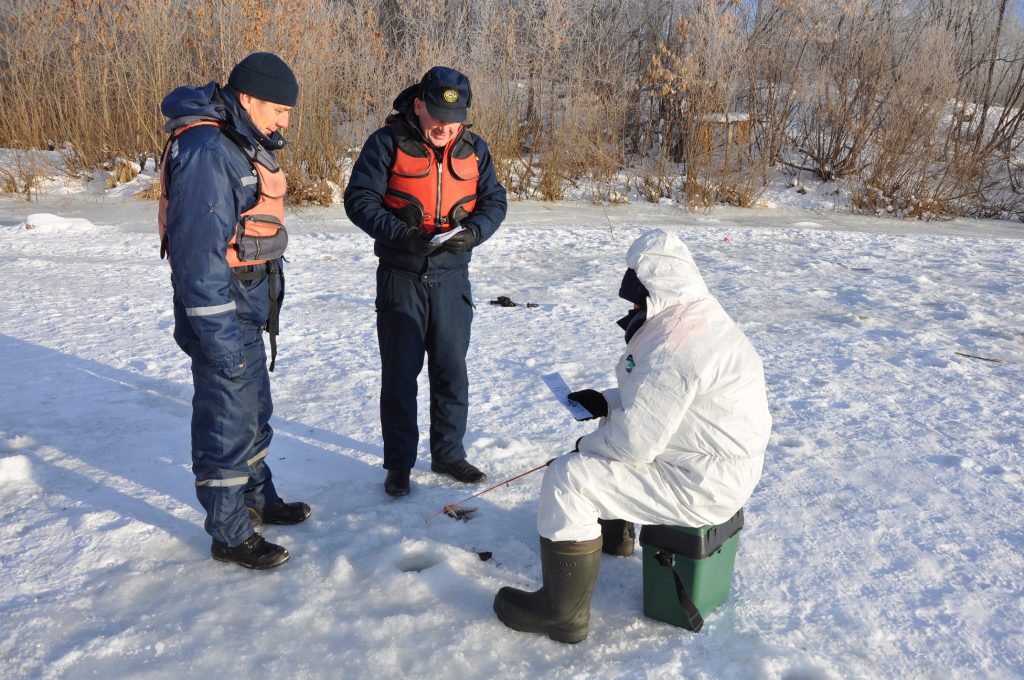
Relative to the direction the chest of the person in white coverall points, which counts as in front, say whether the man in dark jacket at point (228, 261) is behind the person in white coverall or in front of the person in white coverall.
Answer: in front

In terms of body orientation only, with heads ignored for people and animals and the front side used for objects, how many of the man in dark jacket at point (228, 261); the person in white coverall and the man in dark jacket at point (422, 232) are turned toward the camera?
1

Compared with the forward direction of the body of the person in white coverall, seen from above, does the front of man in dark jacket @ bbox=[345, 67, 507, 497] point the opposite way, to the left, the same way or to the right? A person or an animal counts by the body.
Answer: to the left

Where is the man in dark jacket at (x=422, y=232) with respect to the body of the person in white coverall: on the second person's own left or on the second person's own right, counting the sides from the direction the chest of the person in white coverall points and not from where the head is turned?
on the second person's own right

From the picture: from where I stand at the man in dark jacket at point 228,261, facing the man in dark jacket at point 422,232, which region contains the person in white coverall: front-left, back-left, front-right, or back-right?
front-right

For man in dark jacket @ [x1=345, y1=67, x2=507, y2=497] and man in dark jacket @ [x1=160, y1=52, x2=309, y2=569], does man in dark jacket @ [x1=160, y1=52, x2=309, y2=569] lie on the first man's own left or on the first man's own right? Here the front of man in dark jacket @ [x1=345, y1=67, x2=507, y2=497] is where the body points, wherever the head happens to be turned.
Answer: on the first man's own right

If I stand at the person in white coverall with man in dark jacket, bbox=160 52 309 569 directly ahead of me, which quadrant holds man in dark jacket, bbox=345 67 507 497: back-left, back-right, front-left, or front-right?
front-right

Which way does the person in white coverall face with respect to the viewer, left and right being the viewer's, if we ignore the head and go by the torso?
facing to the left of the viewer

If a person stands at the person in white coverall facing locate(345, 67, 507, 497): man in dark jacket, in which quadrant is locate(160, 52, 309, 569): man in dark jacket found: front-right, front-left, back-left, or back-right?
front-left

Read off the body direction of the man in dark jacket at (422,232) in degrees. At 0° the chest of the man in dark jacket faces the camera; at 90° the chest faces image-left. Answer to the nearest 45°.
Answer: approximately 0°

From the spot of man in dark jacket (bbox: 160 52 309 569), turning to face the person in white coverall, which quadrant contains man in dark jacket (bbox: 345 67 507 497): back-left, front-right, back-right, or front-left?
front-left

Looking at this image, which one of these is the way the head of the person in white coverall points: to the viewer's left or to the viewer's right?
to the viewer's left

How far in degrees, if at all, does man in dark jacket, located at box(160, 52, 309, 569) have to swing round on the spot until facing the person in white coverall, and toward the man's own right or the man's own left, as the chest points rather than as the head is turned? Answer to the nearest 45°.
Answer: approximately 45° to the man's own right

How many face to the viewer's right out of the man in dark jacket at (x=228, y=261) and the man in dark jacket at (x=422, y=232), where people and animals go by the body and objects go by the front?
1

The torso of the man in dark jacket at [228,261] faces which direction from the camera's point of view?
to the viewer's right

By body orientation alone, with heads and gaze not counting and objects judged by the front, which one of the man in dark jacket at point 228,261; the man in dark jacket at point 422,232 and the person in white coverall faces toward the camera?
the man in dark jacket at point 422,232

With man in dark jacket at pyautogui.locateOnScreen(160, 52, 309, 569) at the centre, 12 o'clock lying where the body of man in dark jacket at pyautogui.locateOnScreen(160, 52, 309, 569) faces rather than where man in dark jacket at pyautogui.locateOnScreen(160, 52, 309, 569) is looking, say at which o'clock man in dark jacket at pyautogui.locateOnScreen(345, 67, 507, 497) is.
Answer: man in dark jacket at pyautogui.locateOnScreen(345, 67, 507, 497) is roughly at 11 o'clock from man in dark jacket at pyautogui.locateOnScreen(160, 52, 309, 569).

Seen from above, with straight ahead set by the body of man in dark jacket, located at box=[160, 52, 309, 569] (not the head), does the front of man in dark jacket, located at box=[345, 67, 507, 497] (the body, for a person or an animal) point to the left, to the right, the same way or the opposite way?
to the right
